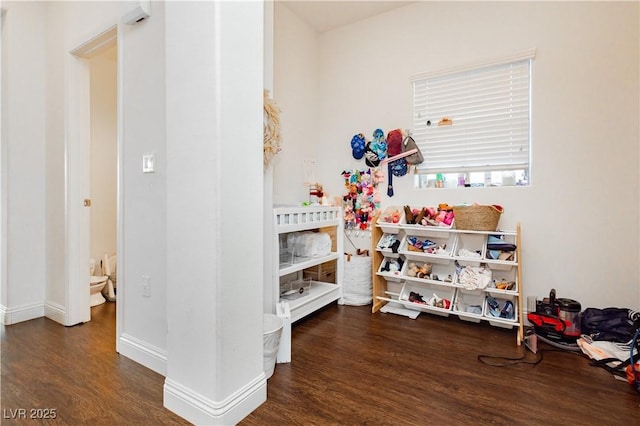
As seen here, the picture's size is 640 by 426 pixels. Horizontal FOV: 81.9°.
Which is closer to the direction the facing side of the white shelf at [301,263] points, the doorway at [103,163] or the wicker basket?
the wicker basket

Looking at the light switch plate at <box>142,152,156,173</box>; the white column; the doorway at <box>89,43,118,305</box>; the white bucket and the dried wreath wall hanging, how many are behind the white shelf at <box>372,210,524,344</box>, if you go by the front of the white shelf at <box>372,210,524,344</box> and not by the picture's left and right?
0

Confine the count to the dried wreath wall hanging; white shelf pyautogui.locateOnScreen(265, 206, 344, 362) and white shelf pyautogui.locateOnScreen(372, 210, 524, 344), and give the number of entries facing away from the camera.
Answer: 0

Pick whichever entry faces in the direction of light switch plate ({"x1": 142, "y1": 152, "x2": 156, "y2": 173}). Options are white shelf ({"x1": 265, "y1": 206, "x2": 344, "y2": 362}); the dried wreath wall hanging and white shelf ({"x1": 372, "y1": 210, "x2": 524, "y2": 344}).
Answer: white shelf ({"x1": 372, "y1": 210, "x2": 524, "y2": 344})

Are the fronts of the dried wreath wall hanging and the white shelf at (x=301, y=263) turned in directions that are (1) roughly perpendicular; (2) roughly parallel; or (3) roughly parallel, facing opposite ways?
roughly parallel

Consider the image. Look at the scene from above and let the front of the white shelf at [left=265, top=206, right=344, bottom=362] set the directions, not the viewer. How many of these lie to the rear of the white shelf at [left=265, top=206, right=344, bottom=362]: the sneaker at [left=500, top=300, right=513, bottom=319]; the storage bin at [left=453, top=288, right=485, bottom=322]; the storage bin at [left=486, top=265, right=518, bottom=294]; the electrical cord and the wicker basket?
0

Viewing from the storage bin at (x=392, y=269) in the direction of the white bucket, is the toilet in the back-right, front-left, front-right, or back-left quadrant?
front-right

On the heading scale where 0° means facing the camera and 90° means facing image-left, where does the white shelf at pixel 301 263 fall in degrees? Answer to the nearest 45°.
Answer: approximately 315°

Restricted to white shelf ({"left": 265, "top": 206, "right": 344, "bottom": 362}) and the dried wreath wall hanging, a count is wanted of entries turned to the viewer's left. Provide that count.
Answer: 0

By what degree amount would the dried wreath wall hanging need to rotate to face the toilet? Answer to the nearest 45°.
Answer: approximately 180°

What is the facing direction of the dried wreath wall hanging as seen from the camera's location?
facing the viewer and to the right of the viewer

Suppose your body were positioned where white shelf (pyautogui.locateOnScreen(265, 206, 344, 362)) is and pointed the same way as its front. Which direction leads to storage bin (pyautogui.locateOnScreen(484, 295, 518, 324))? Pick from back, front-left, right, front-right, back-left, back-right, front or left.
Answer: front-left

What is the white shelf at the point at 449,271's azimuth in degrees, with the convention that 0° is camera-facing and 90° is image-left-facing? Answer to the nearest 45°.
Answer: approximately 45°
